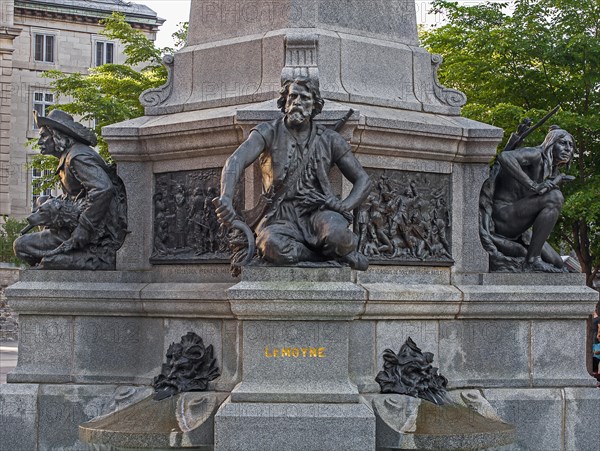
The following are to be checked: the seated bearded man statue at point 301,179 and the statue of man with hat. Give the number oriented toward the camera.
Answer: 1

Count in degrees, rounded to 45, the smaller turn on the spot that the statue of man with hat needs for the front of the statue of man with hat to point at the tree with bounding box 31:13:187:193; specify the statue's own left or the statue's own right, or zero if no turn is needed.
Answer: approximately 90° to the statue's own right

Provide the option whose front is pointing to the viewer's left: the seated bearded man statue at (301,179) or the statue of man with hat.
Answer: the statue of man with hat

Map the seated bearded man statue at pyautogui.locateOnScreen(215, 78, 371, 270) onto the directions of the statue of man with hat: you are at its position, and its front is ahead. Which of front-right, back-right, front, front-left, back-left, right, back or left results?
back-left

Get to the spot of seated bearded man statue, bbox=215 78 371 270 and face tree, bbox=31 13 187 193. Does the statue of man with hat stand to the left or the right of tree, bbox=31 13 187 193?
left

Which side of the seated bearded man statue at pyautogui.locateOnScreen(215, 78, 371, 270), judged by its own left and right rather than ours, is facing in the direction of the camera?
front

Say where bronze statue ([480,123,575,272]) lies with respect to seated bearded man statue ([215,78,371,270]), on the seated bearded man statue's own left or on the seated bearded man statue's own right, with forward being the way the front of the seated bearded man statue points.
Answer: on the seated bearded man statue's own left

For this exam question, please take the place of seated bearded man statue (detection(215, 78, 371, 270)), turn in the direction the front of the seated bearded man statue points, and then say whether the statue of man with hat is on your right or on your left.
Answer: on your right

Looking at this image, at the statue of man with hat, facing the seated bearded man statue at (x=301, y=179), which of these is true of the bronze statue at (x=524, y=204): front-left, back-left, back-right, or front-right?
front-left

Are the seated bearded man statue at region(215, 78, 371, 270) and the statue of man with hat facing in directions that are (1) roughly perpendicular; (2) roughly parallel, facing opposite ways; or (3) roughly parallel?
roughly perpendicular

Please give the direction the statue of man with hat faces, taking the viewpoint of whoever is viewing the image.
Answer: facing to the left of the viewer

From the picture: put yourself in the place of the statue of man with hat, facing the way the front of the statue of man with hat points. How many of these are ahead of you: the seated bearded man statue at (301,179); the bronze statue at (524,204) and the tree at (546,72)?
0

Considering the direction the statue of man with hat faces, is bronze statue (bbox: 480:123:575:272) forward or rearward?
rearward
